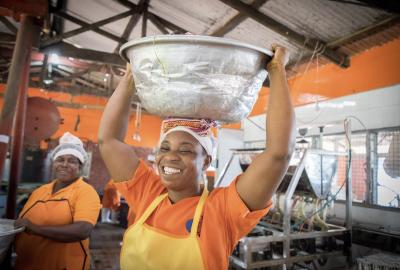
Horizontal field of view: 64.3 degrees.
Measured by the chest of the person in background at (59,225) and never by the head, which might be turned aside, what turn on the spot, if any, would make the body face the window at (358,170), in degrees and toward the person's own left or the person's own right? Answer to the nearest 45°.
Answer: approximately 135° to the person's own left

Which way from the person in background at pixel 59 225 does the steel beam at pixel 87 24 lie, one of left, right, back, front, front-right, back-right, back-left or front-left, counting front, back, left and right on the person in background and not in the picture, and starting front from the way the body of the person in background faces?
back-right

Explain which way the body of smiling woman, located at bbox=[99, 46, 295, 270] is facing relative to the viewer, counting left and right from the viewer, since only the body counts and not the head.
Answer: facing the viewer and to the left of the viewer

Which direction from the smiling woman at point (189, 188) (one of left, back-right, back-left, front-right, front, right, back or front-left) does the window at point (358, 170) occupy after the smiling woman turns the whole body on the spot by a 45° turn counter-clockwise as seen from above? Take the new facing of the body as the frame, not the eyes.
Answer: back-left

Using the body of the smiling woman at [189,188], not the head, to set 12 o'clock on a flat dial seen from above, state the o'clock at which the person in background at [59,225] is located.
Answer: The person in background is roughly at 3 o'clock from the smiling woman.

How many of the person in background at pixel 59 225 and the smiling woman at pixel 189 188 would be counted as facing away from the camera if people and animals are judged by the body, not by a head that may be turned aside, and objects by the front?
0
